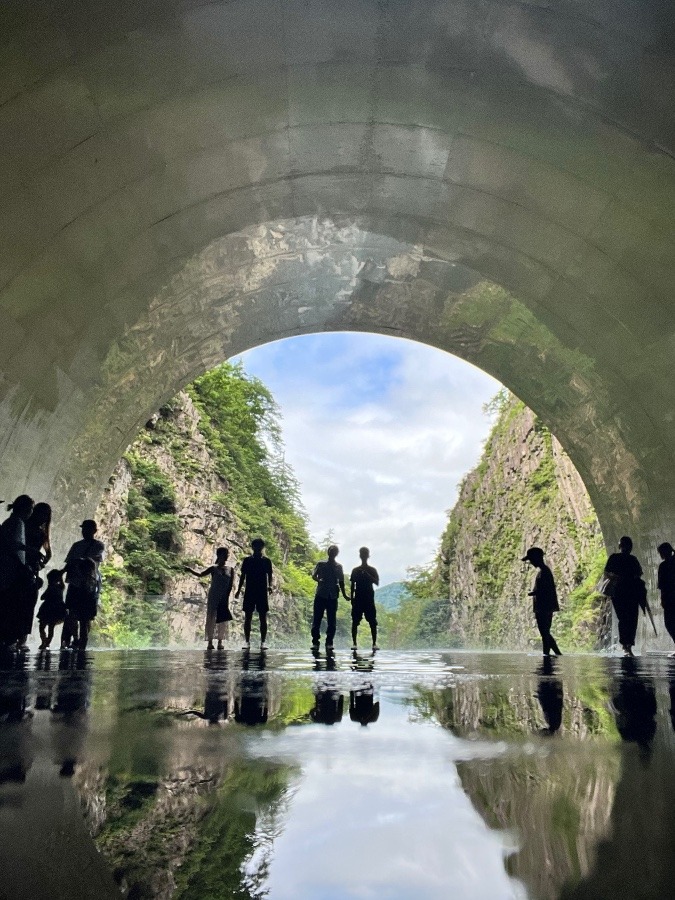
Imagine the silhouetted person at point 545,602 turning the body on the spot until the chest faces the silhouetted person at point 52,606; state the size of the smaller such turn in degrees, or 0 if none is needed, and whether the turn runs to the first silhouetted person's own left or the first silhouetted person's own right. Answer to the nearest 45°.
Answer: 0° — they already face them

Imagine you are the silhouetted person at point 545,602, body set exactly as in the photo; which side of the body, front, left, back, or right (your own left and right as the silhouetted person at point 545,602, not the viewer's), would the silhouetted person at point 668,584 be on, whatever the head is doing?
back

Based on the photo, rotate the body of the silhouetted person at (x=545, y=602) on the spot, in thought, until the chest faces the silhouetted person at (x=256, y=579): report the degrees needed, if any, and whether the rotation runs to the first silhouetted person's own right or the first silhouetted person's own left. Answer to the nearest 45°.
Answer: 0° — they already face them

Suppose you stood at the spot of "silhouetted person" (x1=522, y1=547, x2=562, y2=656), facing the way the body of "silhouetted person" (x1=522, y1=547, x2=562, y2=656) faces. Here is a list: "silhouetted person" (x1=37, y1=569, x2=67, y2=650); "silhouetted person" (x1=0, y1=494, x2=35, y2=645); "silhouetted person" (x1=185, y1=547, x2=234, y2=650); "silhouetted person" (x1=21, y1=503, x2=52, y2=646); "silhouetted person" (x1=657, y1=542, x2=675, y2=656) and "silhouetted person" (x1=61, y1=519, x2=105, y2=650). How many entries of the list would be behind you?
1

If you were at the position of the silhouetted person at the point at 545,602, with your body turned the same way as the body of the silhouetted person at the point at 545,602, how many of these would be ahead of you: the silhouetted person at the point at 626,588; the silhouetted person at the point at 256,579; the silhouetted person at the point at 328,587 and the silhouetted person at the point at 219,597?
3

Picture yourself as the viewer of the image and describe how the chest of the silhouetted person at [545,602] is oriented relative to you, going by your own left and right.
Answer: facing to the left of the viewer

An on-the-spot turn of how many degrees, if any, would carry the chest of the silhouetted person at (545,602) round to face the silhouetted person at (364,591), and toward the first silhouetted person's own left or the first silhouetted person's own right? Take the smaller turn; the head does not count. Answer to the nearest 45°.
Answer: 0° — they already face them

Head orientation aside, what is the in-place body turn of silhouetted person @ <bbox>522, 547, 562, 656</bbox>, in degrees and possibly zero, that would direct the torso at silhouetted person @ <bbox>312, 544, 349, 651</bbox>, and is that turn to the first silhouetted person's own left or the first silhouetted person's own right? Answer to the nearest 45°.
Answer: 0° — they already face them

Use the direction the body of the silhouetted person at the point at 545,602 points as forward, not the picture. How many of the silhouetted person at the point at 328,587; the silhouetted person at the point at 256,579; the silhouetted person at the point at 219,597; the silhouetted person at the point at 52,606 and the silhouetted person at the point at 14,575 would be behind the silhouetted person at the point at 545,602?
0

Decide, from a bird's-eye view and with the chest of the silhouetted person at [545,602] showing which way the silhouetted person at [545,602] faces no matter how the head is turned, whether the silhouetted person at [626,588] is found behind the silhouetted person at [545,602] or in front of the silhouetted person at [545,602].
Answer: behind

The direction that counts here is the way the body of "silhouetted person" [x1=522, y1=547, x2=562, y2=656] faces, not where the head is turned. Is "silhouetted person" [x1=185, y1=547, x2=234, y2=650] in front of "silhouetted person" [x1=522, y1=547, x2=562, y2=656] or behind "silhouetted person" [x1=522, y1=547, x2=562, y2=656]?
in front

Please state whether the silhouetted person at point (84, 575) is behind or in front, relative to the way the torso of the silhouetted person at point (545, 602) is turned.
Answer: in front

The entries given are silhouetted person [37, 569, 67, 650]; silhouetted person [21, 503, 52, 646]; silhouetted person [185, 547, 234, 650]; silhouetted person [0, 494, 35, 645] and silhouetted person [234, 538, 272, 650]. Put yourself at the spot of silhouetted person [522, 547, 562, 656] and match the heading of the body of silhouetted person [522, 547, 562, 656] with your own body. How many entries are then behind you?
0

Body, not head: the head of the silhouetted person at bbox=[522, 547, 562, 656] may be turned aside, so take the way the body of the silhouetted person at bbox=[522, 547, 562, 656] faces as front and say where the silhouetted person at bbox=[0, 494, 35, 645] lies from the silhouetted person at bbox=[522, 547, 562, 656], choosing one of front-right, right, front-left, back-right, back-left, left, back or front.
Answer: front-left

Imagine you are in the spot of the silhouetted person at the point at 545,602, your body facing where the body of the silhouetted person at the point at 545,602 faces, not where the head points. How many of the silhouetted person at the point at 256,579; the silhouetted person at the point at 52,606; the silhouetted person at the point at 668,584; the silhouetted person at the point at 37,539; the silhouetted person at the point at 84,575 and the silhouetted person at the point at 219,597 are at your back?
1
